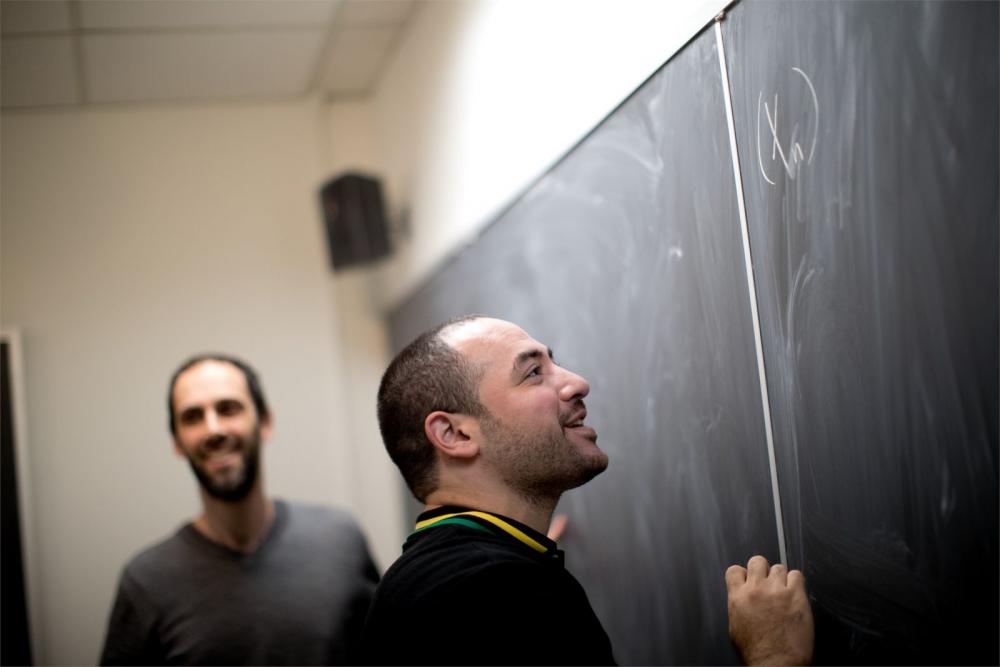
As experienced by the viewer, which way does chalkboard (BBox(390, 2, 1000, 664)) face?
facing the viewer and to the left of the viewer

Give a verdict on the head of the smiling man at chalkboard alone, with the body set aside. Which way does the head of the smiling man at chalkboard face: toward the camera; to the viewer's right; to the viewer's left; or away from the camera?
to the viewer's right

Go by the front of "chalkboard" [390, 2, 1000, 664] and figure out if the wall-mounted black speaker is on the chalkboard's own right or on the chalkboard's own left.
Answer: on the chalkboard's own right

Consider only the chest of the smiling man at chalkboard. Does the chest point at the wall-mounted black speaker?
no

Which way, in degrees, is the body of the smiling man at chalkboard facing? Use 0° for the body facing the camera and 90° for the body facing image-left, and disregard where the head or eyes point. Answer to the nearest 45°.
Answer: approximately 270°
